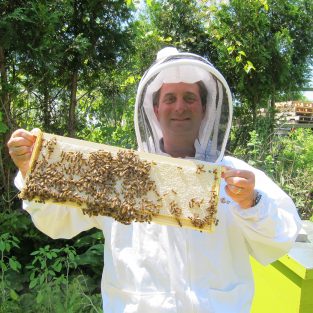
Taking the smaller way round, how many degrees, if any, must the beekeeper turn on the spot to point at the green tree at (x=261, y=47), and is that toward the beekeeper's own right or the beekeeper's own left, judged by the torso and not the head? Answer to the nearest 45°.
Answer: approximately 180°

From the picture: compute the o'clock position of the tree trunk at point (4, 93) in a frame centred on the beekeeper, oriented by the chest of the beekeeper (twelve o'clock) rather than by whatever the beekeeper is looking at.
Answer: The tree trunk is roughly at 5 o'clock from the beekeeper.

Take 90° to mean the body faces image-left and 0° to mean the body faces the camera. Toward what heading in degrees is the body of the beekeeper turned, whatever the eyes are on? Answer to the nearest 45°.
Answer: approximately 0°

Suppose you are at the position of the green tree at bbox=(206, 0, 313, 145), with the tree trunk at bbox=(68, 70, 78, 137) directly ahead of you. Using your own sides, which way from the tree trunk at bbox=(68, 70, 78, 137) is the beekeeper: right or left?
left

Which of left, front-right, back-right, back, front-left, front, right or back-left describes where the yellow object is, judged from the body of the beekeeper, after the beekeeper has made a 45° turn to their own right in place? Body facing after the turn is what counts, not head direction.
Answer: back

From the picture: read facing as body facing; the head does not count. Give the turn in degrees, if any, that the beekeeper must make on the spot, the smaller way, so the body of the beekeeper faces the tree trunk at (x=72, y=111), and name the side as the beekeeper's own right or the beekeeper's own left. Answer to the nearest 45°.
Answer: approximately 180°
